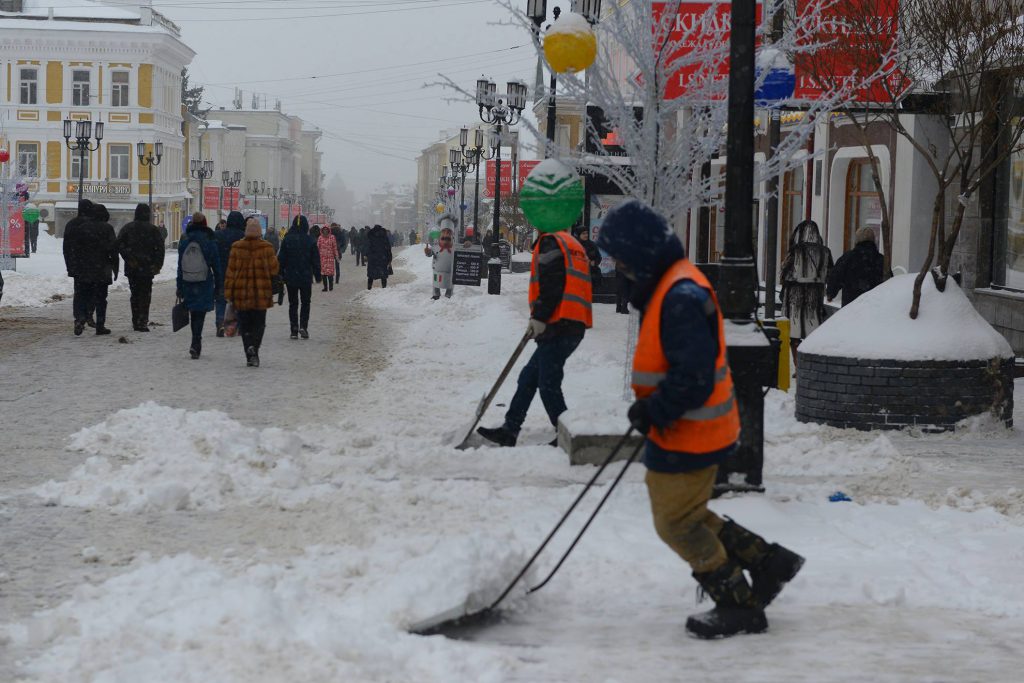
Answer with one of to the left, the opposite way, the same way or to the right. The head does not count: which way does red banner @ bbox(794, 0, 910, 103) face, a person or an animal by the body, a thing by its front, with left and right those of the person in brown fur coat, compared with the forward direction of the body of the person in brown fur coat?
the opposite way

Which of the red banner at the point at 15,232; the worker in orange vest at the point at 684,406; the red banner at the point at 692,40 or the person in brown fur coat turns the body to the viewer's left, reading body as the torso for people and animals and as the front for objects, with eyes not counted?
the worker in orange vest

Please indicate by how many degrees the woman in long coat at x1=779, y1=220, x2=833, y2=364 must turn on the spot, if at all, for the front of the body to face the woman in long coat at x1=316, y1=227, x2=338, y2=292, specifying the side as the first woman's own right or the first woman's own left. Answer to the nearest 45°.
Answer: approximately 45° to the first woman's own left

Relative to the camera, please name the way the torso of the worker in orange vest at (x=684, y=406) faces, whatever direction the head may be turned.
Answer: to the viewer's left

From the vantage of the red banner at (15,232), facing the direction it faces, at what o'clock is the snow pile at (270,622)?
The snow pile is roughly at 12 o'clock from the red banner.

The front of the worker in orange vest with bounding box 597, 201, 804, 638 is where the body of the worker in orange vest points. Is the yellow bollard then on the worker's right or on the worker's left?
on the worker's right

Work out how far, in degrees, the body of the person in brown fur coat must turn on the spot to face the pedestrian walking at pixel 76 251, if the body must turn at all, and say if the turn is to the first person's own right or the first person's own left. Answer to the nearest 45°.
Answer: approximately 45° to the first person's own left

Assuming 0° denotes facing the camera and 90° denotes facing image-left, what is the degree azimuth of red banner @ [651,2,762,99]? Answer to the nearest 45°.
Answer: approximately 0°
